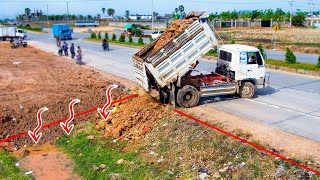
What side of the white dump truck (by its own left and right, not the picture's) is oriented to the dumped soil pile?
back

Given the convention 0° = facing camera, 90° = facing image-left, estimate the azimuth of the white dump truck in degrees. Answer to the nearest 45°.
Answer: approximately 225°
